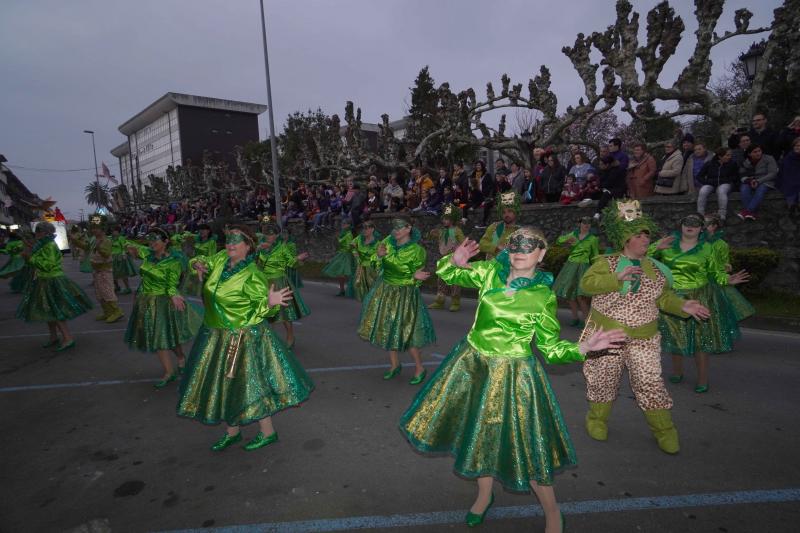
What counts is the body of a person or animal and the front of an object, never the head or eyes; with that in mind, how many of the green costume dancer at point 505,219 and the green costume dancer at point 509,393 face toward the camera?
2

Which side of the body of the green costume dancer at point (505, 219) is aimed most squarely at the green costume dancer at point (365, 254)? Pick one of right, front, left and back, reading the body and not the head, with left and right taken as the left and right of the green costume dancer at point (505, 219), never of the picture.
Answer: right

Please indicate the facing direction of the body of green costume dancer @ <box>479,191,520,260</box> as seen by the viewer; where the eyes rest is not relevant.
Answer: toward the camera

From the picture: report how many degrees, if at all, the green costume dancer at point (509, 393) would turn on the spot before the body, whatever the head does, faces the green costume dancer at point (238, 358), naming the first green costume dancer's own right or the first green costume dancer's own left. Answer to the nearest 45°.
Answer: approximately 90° to the first green costume dancer's own right

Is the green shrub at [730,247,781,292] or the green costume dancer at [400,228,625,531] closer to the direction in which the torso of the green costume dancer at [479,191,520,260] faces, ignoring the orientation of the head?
the green costume dancer

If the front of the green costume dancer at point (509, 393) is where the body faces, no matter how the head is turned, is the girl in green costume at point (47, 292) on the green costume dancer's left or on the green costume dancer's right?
on the green costume dancer's right

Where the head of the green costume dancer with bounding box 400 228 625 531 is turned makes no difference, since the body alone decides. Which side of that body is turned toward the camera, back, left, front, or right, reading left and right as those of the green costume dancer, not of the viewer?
front

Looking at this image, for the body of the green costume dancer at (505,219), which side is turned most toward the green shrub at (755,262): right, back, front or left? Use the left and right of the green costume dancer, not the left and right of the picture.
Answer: left

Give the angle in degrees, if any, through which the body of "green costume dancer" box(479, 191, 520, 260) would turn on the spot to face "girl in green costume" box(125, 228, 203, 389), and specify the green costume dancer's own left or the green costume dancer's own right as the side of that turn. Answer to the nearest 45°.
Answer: approximately 45° to the green costume dancer's own right

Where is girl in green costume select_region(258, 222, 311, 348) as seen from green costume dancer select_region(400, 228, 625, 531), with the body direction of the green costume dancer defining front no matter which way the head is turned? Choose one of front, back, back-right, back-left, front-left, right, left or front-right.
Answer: back-right

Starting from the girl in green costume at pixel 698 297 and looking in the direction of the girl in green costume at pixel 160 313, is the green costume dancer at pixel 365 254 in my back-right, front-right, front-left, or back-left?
front-right

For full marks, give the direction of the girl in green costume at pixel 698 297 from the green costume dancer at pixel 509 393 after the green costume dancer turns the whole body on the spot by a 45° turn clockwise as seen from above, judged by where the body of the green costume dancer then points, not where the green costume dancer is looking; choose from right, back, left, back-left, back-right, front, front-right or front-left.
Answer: back

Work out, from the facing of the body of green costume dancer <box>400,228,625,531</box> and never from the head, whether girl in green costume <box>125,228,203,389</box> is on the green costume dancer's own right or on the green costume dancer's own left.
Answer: on the green costume dancer's own right

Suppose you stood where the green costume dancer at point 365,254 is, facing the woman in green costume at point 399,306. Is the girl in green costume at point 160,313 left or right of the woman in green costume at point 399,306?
right

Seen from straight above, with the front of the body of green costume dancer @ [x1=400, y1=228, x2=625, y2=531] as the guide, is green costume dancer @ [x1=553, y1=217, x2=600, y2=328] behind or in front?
behind

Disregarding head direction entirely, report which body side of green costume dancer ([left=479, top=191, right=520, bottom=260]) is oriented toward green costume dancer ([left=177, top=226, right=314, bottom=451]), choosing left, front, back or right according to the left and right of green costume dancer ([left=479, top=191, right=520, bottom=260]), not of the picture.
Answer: front

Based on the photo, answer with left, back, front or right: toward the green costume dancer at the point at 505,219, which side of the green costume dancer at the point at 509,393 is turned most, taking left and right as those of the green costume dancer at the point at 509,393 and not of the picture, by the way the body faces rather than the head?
back

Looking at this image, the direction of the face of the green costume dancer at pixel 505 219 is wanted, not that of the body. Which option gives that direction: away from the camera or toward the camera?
toward the camera
